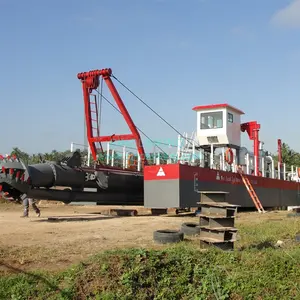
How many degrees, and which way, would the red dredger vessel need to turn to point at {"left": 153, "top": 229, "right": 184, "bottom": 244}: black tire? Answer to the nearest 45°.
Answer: approximately 45° to its left

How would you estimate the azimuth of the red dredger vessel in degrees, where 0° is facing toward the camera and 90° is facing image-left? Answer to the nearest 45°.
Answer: approximately 45°
